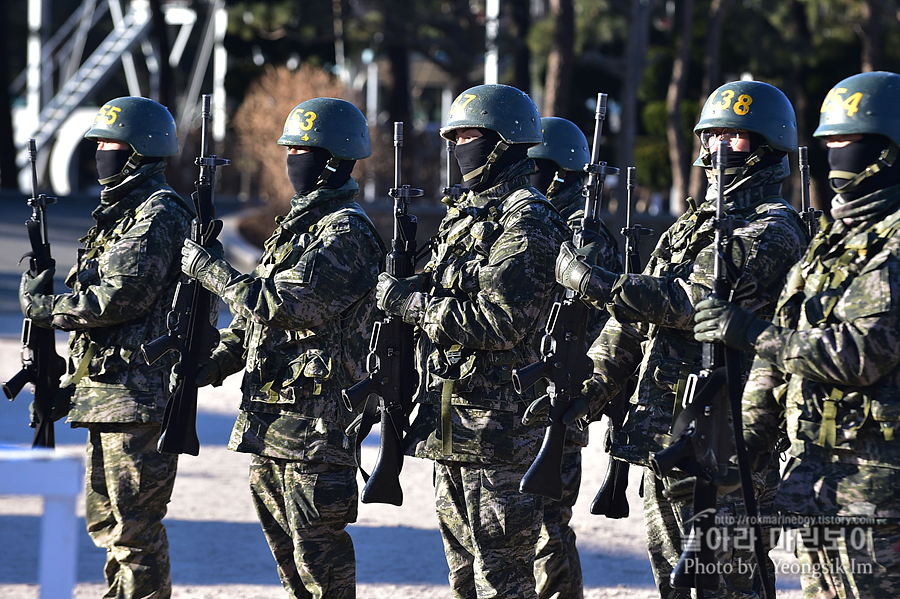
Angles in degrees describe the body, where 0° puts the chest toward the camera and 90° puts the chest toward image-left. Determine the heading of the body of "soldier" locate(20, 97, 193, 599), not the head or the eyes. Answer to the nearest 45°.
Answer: approximately 90°

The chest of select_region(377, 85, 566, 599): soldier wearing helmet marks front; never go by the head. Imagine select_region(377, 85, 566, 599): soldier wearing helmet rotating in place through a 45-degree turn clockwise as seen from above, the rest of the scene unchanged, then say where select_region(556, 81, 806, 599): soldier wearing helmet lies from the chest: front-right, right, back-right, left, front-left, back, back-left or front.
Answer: back

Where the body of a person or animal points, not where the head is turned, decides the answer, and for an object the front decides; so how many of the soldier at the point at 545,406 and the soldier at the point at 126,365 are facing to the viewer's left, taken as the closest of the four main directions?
2

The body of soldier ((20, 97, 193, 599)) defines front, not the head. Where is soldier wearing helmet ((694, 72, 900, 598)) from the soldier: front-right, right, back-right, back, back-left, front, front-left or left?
back-left

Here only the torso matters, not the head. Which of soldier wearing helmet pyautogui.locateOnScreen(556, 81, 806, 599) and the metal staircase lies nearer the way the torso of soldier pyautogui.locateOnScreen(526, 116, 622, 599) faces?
the metal staircase

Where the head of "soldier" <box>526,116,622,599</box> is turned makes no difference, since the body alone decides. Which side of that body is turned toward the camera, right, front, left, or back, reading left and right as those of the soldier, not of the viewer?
left

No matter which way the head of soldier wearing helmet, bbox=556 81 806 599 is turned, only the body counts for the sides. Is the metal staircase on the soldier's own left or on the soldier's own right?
on the soldier's own right

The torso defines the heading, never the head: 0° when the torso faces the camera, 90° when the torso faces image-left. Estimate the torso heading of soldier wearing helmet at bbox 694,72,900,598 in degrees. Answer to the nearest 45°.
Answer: approximately 45°

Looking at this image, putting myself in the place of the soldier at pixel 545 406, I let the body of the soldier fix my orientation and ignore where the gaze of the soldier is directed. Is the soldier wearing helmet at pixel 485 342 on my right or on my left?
on my left
